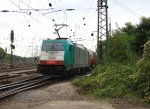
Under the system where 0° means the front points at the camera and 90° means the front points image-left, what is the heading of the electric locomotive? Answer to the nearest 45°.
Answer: approximately 45°

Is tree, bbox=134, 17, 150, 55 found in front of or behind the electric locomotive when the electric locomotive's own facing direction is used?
behind

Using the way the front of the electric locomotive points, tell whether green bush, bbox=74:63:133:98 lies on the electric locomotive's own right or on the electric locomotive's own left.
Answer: on the electric locomotive's own left

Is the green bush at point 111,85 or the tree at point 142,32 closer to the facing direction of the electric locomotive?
the green bush
